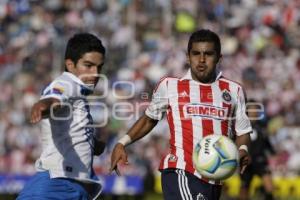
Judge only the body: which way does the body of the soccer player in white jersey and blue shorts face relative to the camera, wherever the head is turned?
to the viewer's right
